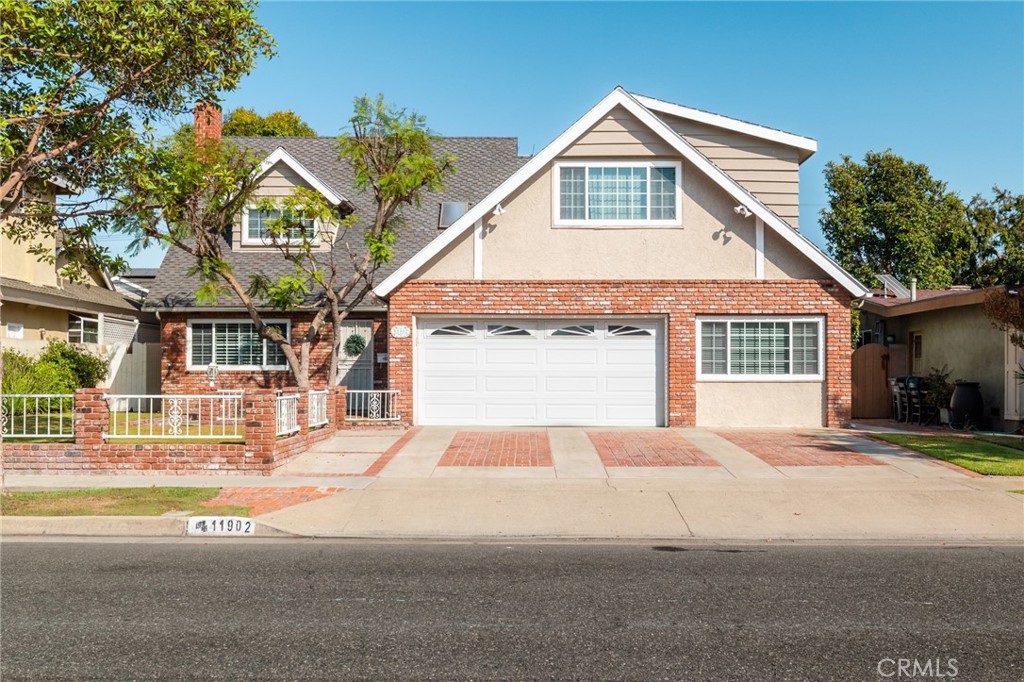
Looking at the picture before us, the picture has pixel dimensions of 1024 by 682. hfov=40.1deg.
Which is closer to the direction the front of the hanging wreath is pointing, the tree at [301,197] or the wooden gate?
the tree

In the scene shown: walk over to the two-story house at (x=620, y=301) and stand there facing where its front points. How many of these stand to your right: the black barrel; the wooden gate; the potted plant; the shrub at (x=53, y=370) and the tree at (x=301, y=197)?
2

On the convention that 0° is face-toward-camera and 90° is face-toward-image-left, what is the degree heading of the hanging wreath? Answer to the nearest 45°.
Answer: approximately 0°

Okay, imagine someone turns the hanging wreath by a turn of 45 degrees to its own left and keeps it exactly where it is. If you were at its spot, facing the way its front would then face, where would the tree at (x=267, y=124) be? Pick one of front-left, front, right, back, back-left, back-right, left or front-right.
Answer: back-left

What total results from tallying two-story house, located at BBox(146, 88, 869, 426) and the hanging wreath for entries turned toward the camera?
2

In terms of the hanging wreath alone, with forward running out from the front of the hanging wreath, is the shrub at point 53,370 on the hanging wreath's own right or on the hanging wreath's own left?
on the hanging wreath's own right

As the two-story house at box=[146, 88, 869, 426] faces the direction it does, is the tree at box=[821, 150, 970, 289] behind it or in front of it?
behind

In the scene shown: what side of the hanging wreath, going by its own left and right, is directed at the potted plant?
left

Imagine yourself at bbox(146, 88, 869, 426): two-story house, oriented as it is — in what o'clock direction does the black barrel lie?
The black barrel is roughly at 9 o'clock from the two-story house.

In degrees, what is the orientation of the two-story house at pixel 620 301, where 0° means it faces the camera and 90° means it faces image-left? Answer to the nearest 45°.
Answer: approximately 0°

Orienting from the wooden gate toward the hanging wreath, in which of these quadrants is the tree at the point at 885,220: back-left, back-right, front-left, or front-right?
back-right
